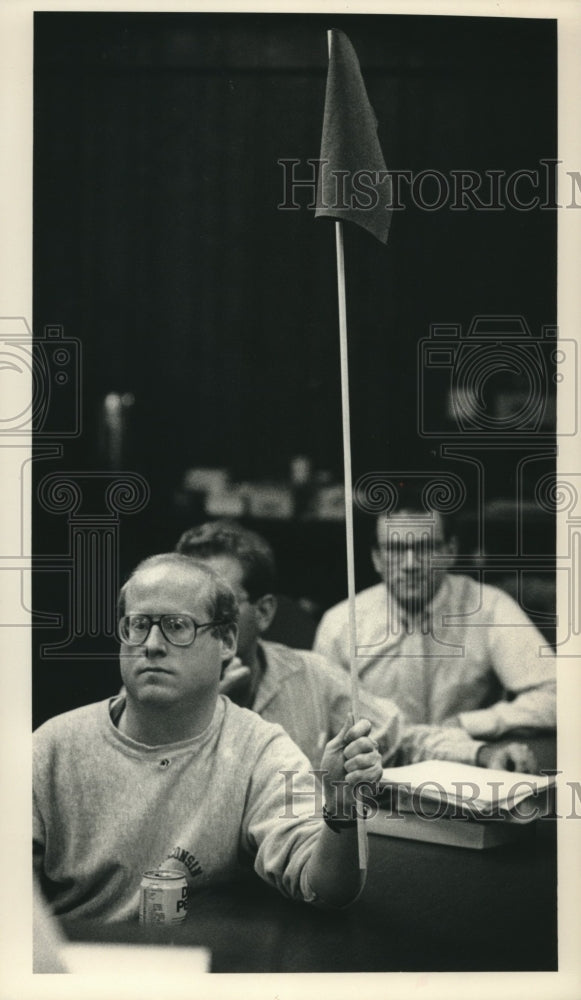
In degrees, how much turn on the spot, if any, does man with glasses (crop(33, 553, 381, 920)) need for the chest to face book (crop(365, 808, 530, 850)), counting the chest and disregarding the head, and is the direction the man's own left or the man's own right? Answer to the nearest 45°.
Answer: approximately 90° to the man's own left

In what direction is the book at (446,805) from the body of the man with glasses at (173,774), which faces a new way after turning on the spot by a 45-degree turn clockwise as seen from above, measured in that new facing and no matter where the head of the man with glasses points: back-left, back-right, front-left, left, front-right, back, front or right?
back-left

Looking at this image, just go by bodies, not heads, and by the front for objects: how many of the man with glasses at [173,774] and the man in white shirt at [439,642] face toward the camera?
2

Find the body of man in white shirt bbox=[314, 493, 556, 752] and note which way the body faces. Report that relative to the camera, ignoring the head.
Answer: toward the camera

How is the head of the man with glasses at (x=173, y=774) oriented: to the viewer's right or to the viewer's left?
to the viewer's left

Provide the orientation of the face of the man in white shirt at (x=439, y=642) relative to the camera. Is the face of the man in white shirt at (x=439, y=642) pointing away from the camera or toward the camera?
toward the camera

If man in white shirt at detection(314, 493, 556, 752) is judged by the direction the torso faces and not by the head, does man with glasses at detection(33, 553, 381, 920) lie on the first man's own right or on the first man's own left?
on the first man's own right

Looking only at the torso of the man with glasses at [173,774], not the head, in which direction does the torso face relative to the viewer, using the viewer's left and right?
facing the viewer

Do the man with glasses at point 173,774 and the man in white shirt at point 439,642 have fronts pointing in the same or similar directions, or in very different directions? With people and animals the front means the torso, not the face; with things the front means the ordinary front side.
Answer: same or similar directions

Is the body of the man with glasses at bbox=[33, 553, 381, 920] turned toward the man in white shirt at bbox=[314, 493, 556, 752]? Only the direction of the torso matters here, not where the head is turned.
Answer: no
